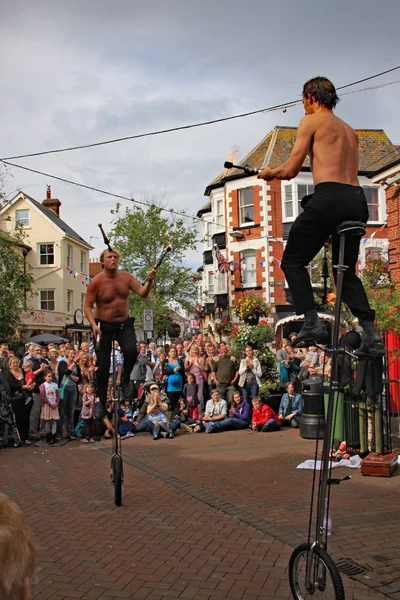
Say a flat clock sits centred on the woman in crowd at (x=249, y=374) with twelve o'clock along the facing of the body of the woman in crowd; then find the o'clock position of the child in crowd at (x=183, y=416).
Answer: The child in crowd is roughly at 3 o'clock from the woman in crowd.

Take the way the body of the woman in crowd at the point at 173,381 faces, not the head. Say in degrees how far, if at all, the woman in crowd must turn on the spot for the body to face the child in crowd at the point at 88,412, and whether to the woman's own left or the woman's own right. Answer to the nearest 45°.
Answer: approximately 45° to the woman's own right

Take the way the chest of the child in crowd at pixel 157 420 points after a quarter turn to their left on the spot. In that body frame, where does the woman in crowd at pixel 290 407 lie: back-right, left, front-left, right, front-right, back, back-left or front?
front

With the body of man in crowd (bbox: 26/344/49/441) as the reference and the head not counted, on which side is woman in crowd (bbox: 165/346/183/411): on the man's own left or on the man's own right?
on the man's own left

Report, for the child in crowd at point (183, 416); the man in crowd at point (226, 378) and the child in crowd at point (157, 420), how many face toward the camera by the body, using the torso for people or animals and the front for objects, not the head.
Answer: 3

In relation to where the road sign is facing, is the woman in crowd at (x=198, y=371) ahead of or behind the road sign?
ahead

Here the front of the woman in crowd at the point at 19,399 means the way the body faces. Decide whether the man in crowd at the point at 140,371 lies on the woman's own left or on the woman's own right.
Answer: on the woman's own left

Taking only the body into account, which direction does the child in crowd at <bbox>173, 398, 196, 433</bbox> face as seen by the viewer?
toward the camera

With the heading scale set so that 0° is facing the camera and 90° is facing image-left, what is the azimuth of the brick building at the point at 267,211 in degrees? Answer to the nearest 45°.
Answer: approximately 45°

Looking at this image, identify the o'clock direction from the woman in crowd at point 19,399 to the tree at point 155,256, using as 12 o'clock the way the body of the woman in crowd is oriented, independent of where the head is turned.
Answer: The tree is roughly at 8 o'clock from the woman in crowd.

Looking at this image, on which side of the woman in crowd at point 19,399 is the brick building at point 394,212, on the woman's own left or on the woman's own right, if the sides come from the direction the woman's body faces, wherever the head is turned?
on the woman's own left

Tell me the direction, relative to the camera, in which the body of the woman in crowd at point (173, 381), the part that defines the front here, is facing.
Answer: toward the camera

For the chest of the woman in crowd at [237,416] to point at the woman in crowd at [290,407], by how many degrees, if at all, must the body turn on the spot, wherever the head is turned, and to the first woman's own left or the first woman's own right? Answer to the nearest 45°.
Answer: approximately 135° to the first woman's own left

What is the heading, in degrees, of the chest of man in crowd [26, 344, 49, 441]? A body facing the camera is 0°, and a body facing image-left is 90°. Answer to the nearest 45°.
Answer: approximately 315°
